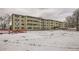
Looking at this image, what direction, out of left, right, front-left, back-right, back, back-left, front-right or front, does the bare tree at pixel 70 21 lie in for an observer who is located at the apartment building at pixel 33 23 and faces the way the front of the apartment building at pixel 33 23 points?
front-left
